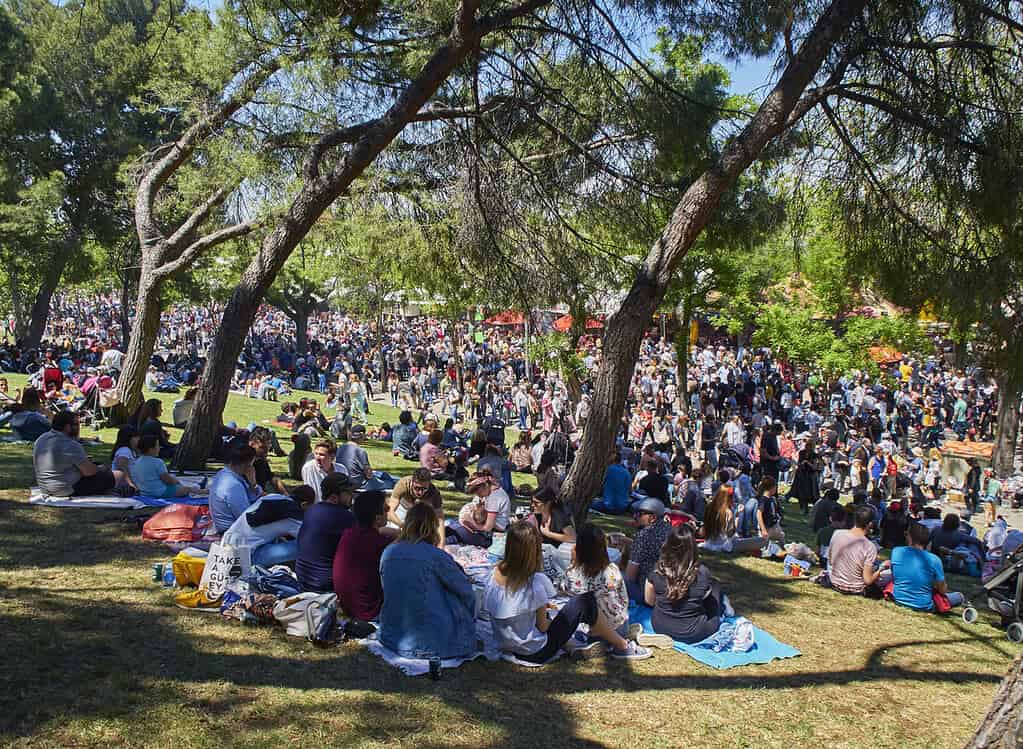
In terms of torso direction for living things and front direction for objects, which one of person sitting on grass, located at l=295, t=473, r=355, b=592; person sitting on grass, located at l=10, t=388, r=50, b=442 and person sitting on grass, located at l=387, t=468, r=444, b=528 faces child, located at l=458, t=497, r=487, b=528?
person sitting on grass, located at l=295, t=473, r=355, b=592

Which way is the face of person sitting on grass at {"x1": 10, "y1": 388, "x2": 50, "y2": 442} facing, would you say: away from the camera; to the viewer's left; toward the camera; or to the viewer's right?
away from the camera

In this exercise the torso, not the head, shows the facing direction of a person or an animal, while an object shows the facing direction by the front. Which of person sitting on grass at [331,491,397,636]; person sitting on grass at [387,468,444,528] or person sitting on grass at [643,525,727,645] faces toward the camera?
person sitting on grass at [387,468,444,528]

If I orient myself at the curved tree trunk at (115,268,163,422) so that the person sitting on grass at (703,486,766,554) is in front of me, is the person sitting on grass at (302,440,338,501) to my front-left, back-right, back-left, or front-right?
front-right

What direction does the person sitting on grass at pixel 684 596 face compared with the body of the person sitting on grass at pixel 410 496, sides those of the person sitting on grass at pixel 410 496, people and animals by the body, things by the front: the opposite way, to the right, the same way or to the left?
the opposite way

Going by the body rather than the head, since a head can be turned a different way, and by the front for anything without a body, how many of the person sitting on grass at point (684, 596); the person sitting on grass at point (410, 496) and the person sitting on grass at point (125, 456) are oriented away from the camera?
1

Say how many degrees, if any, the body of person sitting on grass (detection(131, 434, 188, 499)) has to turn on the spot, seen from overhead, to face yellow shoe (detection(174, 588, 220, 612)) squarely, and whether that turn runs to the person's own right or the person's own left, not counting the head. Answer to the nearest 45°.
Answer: approximately 135° to the person's own right

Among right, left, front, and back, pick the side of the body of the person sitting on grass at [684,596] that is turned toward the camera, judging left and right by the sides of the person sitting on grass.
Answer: back

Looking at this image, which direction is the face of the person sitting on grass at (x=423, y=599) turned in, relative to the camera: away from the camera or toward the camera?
away from the camera

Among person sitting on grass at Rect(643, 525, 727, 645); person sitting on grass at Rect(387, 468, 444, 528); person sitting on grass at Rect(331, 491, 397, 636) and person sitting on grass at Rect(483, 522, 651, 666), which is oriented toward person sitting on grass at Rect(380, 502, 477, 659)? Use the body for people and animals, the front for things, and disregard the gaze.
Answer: person sitting on grass at Rect(387, 468, 444, 528)

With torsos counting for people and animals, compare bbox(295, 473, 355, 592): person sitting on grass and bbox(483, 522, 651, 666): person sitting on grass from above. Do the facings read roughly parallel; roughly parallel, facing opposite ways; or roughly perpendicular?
roughly parallel

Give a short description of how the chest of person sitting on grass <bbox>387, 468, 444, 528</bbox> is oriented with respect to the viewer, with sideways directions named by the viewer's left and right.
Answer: facing the viewer

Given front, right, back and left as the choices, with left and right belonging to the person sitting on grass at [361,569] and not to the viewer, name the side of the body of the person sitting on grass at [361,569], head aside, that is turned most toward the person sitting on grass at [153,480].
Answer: left
